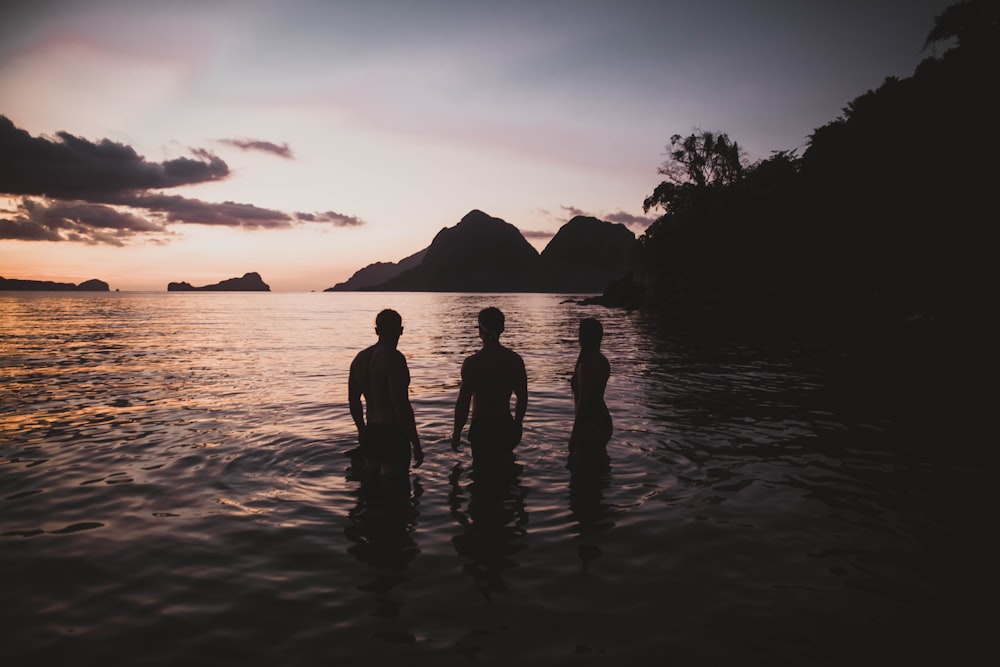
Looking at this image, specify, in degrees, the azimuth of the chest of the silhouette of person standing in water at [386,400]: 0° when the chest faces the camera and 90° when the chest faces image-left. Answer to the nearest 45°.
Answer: approximately 225°

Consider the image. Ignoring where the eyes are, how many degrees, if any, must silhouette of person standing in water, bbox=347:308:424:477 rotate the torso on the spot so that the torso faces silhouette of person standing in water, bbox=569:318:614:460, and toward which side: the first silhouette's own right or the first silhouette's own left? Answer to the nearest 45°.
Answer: approximately 45° to the first silhouette's own right

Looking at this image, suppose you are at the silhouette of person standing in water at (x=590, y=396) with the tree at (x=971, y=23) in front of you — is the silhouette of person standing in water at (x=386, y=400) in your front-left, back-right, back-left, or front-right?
back-left

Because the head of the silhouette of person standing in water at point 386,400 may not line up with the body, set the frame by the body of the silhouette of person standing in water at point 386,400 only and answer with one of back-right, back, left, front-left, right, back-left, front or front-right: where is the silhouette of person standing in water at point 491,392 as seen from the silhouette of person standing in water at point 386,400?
front-right

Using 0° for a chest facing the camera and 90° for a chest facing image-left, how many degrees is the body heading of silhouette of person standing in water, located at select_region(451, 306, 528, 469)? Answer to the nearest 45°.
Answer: approximately 180°

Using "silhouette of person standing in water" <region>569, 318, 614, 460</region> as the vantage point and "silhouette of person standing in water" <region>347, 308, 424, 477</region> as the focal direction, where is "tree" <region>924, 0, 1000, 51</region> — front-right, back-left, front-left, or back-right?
back-right

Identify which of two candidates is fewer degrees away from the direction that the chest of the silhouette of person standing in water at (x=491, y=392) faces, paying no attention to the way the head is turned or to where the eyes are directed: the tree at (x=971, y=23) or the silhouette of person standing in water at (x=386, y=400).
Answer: the tree

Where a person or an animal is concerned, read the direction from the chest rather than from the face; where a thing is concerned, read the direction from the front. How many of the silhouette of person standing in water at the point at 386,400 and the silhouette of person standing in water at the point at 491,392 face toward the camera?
0

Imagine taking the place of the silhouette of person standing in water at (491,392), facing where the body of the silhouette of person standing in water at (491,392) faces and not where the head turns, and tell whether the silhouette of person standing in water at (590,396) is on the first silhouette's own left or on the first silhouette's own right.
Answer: on the first silhouette's own right

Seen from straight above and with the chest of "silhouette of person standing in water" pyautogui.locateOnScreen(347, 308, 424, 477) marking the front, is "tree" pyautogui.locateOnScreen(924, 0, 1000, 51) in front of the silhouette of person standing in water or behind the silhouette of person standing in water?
in front
